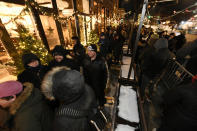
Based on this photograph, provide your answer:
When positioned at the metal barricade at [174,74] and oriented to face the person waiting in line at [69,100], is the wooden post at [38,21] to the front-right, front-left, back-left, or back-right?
front-right

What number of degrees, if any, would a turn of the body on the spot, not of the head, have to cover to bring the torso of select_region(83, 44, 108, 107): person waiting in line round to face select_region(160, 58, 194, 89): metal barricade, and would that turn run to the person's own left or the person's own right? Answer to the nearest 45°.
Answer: approximately 135° to the person's own left

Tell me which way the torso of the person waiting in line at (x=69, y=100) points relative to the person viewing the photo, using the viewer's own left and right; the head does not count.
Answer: facing away from the viewer and to the left of the viewer

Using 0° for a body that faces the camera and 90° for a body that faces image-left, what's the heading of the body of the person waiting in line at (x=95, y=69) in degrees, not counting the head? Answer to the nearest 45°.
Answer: approximately 45°

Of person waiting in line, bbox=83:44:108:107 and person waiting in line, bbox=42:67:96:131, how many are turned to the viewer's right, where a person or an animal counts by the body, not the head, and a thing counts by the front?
0

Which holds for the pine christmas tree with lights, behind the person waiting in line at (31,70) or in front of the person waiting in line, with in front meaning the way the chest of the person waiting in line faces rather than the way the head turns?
behind

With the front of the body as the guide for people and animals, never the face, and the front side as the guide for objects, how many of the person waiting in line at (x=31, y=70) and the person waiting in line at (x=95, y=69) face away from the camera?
0

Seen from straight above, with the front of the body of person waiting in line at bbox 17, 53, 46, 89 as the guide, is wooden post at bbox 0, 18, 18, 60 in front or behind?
behind

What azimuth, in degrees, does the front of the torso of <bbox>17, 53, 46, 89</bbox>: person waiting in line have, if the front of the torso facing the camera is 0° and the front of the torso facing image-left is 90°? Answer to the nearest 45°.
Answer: approximately 315°

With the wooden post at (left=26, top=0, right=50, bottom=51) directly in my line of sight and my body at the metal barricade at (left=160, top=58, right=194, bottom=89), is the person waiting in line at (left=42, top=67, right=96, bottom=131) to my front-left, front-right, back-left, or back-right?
front-left
